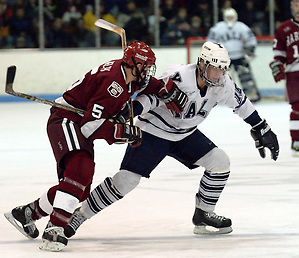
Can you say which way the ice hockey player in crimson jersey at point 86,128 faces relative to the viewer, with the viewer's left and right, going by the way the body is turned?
facing to the right of the viewer

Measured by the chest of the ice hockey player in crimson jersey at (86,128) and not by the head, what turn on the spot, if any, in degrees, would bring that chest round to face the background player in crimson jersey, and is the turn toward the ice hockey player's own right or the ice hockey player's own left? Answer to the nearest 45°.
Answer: approximately 45° to the ice hockey player's own left

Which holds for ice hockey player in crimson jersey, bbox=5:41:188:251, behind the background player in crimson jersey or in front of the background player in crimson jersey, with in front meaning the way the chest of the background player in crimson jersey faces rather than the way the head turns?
in front

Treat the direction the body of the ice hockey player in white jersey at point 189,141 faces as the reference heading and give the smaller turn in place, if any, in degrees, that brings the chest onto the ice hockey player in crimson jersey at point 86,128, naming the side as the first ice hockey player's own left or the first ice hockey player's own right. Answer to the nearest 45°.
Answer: approximately 90° to the first ice hockey player's own right

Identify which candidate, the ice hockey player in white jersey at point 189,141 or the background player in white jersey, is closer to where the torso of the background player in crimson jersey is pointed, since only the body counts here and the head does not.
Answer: the ice hockey player in white jersey

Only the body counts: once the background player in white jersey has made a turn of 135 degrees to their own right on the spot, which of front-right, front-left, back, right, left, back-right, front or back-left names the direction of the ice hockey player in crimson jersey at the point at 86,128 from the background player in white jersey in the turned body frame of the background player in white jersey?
back-left

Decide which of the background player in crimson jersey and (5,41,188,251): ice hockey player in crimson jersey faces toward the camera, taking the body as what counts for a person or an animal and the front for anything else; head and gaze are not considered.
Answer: the background player in crimson jersey

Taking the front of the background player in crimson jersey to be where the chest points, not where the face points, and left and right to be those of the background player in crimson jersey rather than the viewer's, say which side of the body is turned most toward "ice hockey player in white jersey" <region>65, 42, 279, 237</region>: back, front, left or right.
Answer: front

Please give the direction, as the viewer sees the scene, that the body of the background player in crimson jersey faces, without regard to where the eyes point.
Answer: toward the camera

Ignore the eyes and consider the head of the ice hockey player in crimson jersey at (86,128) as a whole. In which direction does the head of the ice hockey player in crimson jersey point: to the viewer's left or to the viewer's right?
to the viewer's right
